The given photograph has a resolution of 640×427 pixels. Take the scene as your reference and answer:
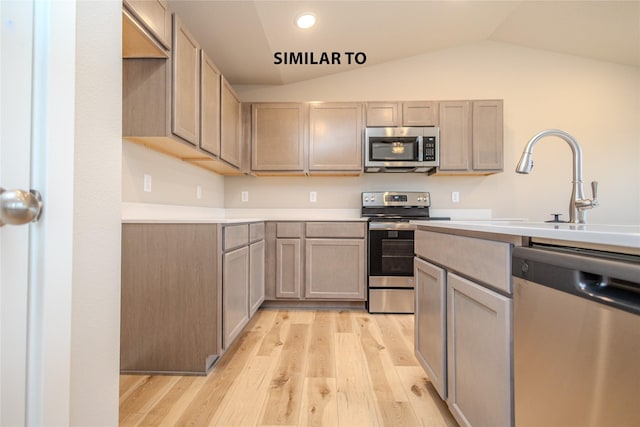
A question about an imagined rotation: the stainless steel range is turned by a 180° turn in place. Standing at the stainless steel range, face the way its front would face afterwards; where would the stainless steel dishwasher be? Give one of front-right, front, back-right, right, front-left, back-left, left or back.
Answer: back

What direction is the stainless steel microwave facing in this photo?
toward the camera

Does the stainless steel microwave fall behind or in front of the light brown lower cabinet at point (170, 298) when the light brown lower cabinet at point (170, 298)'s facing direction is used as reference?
in front

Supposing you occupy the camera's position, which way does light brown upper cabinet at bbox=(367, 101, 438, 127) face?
facing the viewer

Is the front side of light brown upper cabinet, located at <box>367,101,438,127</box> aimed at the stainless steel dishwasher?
yes

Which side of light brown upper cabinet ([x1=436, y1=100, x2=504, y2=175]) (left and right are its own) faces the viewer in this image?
front

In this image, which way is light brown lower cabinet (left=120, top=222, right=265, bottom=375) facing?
to the viewer's right

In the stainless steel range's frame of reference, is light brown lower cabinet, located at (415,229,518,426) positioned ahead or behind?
ahead

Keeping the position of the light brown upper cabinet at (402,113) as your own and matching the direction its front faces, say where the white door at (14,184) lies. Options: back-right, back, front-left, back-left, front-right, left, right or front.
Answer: front

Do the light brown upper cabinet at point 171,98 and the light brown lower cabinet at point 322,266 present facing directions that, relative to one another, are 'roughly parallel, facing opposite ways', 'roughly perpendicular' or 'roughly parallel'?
roughly perpendicular

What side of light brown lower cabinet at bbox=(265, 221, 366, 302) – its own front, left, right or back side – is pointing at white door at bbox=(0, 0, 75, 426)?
front

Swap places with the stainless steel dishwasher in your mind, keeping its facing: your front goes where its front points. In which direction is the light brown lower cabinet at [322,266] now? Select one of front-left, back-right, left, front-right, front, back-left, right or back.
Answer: right

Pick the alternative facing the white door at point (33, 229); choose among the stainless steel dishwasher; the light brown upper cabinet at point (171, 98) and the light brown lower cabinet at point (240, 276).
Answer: the stainless steel dishwasher
